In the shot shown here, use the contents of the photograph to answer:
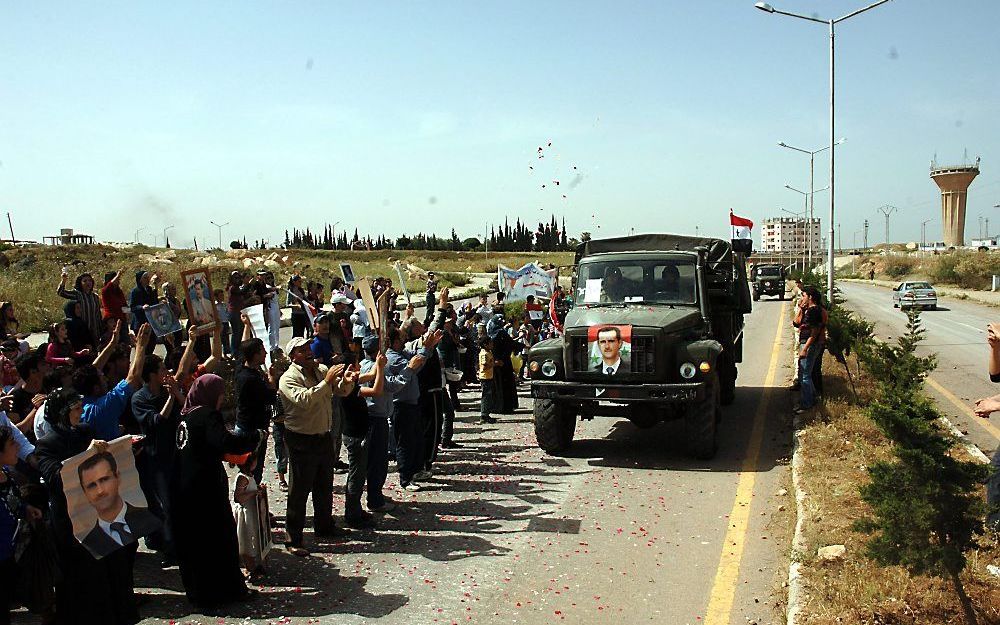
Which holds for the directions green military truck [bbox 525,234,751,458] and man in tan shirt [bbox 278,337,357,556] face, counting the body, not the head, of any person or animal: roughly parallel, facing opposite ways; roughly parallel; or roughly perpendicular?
roughly perpendicular

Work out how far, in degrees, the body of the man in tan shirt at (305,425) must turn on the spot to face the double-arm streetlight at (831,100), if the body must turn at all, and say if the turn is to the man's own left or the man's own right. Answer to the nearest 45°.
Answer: approximately 90° to the man's own left

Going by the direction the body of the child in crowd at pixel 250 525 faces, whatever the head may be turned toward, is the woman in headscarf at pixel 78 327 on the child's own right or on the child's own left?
on the child's own left

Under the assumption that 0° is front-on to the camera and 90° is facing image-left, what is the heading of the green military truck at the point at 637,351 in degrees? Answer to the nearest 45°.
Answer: approximately 0°

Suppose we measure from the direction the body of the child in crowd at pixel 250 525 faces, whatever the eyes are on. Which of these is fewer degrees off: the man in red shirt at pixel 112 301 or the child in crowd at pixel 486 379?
the child in crowd

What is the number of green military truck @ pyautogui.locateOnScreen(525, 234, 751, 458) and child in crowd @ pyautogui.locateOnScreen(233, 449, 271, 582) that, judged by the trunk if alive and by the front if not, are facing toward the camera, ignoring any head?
1

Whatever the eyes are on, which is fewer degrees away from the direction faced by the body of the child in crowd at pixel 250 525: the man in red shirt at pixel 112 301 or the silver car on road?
the silver car on road

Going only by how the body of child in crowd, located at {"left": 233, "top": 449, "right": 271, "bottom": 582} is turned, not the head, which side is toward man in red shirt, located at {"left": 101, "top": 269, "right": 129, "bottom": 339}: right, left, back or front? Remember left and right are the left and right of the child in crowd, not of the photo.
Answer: left

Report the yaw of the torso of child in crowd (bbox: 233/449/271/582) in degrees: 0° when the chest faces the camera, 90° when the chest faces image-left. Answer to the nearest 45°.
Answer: approximately 270°

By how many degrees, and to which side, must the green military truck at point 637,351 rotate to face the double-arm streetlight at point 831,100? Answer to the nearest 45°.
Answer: approximately 180°
